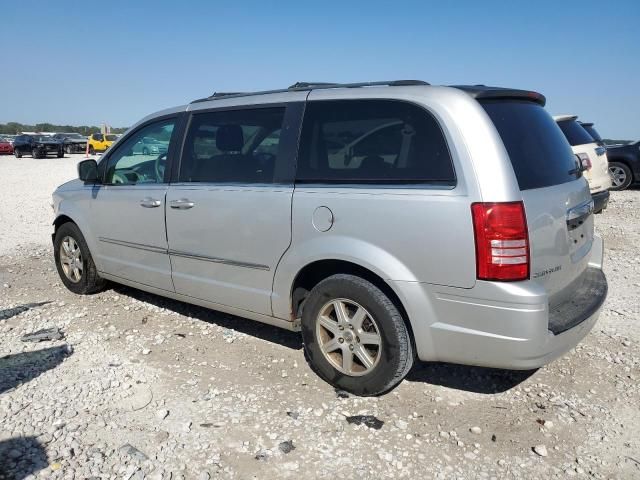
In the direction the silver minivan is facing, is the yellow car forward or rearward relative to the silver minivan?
forward

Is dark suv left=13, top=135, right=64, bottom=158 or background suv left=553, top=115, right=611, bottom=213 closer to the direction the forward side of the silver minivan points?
the dark suv

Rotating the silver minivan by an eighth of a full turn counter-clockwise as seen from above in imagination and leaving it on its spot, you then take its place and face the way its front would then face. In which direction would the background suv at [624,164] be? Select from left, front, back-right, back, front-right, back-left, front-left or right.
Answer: back-right

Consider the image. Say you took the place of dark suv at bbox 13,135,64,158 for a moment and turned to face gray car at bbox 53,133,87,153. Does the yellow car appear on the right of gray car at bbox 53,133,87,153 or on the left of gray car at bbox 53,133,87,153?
right

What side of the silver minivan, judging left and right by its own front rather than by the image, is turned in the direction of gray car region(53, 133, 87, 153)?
front

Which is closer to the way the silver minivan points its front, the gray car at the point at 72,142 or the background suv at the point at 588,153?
the gray car

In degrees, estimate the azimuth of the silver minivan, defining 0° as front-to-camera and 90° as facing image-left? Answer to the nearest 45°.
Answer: approximately 135°

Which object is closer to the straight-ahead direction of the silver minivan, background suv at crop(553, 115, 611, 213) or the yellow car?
the yellow car
